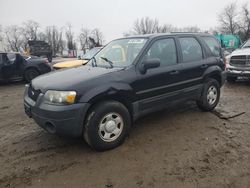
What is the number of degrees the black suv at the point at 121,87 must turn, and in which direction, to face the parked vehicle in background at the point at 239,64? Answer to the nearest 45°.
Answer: approximately 180°

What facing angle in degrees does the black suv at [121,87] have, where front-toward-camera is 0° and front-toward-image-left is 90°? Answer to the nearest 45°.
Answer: approximately 45°

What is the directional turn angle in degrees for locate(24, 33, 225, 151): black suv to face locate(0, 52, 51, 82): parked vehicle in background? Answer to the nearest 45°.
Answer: approximately 90° to its right

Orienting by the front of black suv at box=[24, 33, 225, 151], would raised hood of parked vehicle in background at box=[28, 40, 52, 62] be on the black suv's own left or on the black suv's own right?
on the black suv's own right
